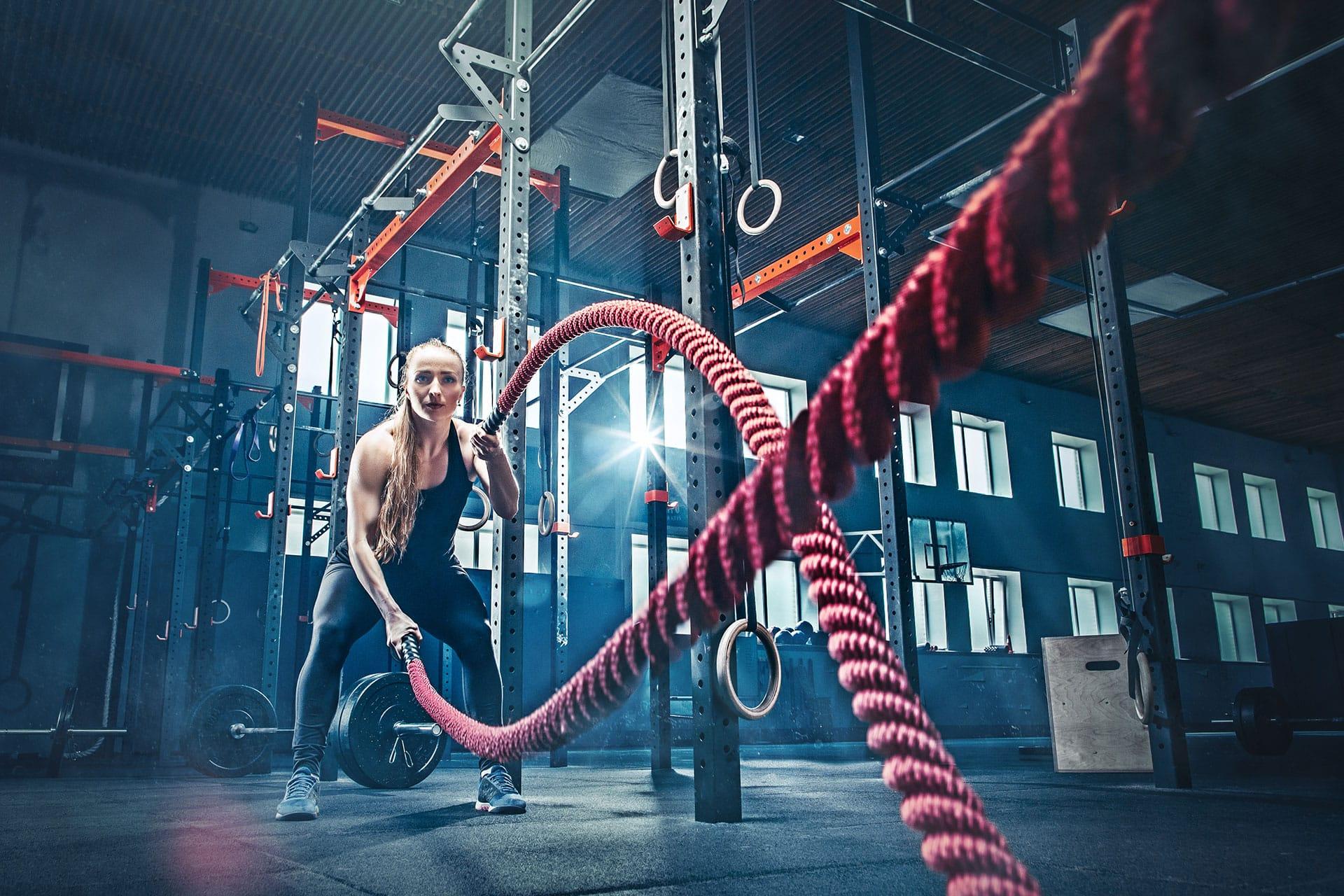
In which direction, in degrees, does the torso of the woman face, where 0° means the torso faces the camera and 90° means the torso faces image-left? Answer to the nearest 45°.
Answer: approximately 0°

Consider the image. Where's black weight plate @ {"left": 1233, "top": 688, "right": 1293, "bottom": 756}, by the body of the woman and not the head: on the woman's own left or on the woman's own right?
on the woman's own left

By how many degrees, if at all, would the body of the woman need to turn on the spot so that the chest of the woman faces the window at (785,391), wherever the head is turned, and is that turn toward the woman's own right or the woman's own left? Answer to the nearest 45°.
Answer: approximately 135° to the woman's own left

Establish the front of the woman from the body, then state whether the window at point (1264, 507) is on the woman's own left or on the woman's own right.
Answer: on the woman's own left

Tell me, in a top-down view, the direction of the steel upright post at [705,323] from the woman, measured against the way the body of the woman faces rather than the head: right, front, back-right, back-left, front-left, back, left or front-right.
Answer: front-left

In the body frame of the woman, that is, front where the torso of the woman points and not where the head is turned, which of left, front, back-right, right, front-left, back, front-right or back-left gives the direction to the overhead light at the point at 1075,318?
back-left

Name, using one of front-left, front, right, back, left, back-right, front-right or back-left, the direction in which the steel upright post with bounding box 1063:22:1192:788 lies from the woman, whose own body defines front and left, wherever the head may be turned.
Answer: left

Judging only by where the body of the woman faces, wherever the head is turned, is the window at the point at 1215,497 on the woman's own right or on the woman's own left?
on the woman's own left

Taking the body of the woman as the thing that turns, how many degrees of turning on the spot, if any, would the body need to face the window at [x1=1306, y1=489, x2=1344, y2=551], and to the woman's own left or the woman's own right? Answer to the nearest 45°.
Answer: approximately 135° to the woman's own left

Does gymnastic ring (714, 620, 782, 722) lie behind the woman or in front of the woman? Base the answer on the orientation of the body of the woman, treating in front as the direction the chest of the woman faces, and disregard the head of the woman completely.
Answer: in front
